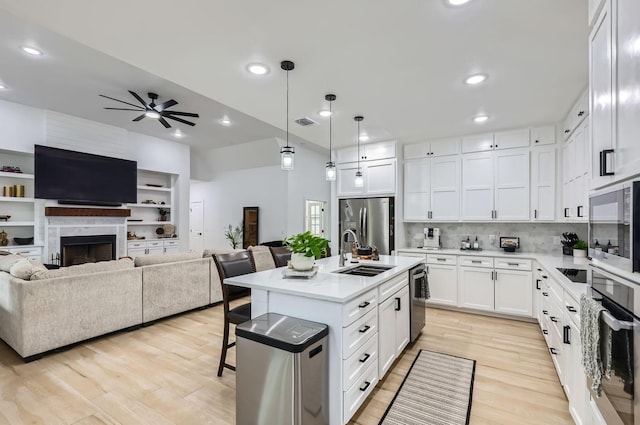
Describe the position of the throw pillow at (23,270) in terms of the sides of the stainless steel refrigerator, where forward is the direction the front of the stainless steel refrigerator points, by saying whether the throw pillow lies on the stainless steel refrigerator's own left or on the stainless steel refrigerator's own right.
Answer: on the stainless steel refrigerator's own right

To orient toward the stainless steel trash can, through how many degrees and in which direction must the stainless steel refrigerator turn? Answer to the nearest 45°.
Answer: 0° — it already faces it

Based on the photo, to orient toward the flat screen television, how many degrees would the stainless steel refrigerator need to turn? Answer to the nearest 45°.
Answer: approximately 90° to its right

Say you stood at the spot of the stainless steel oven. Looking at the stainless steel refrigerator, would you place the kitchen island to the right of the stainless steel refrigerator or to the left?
left

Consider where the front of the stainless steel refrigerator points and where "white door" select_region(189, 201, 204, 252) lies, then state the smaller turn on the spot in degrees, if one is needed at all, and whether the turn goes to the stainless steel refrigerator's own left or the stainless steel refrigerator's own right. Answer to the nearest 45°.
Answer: approximately 135° to the stainless steel refrigerator's own right

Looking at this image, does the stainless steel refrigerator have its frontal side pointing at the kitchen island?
yes

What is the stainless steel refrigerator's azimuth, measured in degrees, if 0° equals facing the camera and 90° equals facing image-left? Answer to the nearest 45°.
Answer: approximately 0°

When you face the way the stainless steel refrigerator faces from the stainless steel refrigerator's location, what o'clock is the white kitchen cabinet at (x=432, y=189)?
The white kitchen cabinet is roughly at 9 o'clock from the stainless steel refrigerator.

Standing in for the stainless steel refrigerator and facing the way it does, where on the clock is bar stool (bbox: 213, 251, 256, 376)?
The bar stool is roughly at 1 o'clock from the stainless steel refrigerator.

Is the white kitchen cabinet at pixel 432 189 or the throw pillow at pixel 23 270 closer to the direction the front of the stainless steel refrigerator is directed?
the throw pillow

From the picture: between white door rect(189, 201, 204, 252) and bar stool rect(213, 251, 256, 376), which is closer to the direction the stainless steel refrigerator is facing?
the bar stool
